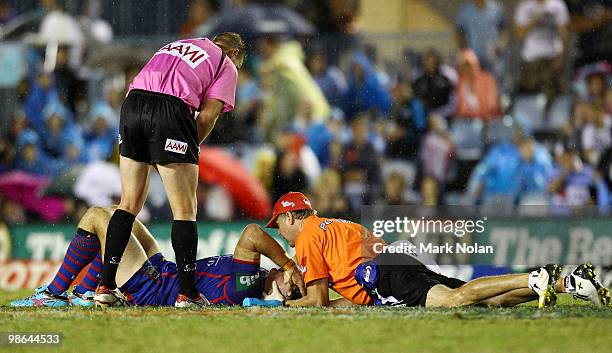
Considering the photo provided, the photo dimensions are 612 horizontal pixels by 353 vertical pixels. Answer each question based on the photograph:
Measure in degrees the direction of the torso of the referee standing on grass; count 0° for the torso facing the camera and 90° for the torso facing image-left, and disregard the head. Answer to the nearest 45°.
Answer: approximately 225°

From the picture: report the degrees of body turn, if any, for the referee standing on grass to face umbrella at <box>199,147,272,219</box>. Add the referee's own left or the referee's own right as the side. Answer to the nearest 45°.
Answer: approximately 45° to the referee's own left

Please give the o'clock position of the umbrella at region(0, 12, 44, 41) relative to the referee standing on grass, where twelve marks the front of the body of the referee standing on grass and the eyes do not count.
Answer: The umbrella is roughly at 10 o'clock from the referee standing on grass.

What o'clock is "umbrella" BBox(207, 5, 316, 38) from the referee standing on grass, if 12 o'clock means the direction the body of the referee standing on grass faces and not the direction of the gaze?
The umbrella is roughly at 11 o'clock from the referee standing on grass.

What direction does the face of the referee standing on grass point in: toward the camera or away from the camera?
away from the camera

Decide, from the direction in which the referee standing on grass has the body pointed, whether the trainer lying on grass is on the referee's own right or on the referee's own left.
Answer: on the referee's own right
